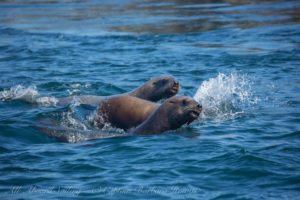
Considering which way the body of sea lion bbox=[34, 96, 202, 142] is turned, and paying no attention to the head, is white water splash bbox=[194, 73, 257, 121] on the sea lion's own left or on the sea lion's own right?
on the sea lion's own left

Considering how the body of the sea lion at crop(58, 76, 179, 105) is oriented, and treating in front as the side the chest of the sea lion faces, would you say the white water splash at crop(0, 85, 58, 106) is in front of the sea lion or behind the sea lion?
behind

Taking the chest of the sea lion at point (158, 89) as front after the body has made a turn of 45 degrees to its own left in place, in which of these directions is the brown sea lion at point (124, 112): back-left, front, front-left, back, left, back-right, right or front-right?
back

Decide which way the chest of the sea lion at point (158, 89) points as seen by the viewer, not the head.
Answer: to the viewer's right

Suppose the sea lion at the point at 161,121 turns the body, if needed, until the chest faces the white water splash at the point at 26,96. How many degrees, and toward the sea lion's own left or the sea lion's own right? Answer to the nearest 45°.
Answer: approximately 135° to the sea lion's own left

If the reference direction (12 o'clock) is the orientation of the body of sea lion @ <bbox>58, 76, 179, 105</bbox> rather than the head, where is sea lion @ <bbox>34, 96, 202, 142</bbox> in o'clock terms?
sea lion @ <bbox>34, 96, 202, 142</bbox> is roughly at 3 o'clock from sea lion @ <bbox>58, 76, 179, 105</bbox>.

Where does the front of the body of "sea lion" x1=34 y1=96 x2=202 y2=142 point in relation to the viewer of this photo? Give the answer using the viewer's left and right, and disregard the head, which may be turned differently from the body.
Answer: facing to the right of the viewer

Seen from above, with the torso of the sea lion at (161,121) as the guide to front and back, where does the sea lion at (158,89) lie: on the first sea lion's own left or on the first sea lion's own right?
on the first sea lion's own left

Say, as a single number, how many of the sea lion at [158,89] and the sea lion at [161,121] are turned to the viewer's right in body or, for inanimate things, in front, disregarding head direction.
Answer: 2
